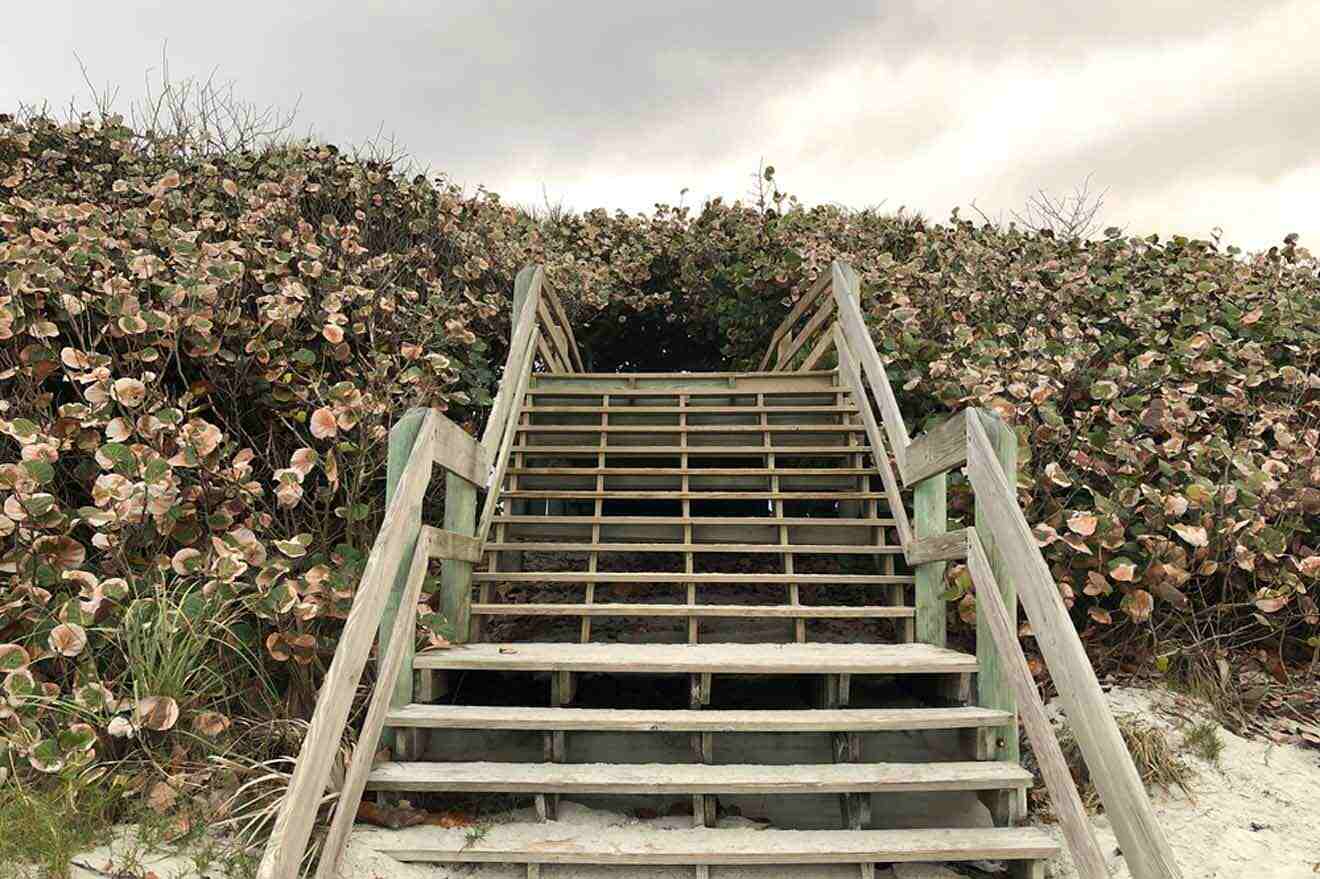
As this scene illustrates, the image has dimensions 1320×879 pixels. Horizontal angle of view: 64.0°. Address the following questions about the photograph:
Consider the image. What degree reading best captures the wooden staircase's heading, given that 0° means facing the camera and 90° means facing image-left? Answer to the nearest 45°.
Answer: approximately 0°
